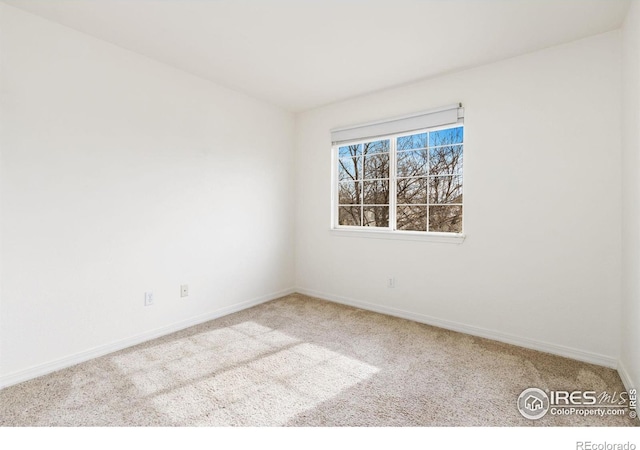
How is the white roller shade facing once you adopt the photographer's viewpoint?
facing the viewer and to the left of the viewer
